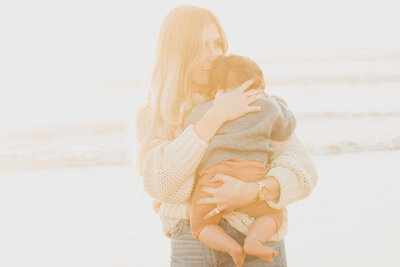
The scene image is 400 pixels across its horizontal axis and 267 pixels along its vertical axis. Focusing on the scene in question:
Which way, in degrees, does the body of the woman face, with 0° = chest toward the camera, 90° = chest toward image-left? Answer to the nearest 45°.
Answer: approximately 315°

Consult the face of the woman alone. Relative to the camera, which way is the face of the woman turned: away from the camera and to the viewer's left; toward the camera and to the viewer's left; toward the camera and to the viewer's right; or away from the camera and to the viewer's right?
toward the camera and to the viewer's right

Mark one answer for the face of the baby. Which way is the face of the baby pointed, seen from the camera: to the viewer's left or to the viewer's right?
to the viewer's left

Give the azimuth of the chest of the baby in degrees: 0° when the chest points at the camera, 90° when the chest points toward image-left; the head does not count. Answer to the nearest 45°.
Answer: approximately 180°
